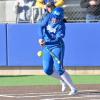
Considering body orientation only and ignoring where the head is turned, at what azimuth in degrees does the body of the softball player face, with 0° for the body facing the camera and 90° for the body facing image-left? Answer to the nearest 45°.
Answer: approximately 45°

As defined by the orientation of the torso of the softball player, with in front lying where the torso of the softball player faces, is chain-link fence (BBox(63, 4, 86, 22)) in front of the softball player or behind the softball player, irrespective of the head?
behind

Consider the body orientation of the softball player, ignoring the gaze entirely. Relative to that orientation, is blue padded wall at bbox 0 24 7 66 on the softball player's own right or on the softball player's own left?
on the softball player's own right
